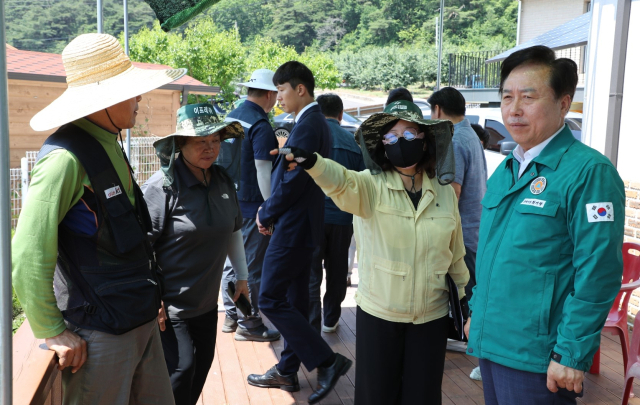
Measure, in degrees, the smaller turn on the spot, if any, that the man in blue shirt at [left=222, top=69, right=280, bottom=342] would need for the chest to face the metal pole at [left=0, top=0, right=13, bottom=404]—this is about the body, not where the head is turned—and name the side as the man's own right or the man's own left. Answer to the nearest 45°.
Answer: approximately 135° to the man's own right

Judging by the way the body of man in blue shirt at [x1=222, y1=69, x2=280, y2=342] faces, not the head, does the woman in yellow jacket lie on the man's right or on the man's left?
on the man's right

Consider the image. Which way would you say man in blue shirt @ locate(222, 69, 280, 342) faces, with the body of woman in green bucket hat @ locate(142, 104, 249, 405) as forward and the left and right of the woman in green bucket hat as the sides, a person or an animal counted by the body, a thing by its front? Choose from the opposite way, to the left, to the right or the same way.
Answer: to the left

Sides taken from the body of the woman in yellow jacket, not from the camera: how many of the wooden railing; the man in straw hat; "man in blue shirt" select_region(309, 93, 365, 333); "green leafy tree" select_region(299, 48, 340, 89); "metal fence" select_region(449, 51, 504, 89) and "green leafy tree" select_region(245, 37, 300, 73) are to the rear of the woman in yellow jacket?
4

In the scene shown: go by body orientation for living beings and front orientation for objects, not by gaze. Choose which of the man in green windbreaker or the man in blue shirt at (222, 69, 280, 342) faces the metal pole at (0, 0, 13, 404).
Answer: the man in green windbreaker

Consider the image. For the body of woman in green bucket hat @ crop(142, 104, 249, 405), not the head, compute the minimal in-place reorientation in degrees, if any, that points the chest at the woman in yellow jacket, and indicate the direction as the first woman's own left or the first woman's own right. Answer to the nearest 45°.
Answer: approximately 45° to the first woman's own left

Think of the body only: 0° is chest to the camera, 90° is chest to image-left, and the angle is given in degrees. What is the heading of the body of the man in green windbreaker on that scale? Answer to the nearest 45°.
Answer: approximately 45°

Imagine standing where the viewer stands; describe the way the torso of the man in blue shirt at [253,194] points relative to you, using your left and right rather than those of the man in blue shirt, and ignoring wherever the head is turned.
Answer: facing away from the viewer and to the right of the viewer

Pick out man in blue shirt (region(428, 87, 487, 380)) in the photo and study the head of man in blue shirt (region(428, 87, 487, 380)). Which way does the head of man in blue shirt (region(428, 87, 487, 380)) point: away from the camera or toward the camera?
away from the camera

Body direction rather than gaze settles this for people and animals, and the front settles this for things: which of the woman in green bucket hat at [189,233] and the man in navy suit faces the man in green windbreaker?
the woman in green bucket hat
